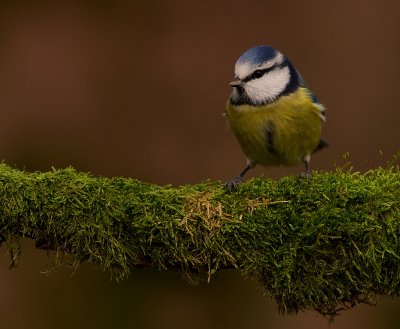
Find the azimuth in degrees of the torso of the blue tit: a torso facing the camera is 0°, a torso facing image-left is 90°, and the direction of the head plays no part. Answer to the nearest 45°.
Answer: approximately 45°
